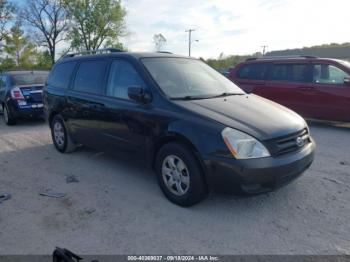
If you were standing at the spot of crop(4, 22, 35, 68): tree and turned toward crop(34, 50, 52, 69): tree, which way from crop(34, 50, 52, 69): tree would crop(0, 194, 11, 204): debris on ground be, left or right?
right

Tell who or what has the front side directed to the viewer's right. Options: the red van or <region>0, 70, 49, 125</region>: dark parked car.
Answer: the red van

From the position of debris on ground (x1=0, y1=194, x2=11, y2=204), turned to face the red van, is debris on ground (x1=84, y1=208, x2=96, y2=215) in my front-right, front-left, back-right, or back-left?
front-right

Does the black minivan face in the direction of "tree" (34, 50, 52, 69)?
no

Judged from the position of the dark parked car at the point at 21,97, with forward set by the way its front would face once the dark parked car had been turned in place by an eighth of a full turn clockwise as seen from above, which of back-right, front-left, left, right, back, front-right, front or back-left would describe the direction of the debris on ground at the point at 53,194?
back

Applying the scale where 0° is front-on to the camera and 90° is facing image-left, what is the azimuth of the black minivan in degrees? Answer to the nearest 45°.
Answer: approximately 315°

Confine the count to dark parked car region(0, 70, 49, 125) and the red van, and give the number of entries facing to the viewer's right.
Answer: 1

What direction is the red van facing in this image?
to the viewer's right

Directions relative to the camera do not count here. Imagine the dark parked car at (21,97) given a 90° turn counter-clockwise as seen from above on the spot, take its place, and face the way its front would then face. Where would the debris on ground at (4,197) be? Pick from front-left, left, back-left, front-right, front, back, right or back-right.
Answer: front-left

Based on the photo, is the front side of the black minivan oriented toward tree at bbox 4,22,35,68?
no

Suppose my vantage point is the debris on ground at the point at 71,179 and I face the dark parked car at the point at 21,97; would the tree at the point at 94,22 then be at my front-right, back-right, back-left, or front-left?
front-right

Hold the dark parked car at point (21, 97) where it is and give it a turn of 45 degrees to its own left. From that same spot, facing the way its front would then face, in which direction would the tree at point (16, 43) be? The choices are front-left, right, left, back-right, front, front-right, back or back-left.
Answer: right

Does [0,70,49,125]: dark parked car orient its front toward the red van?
no

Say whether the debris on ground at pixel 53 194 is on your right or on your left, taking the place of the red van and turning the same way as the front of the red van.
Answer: on your right

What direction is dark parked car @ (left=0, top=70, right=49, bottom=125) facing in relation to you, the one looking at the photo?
facing away from the viewer and to the left of the viewer

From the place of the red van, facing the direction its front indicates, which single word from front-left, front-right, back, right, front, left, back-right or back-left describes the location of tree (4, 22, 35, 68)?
back-left

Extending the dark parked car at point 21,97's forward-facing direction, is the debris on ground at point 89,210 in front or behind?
behind
